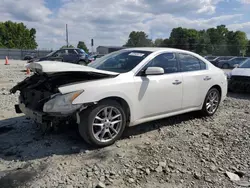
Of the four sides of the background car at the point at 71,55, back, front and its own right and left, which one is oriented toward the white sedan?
left

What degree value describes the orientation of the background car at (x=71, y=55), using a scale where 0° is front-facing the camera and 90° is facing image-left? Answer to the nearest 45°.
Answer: approximately 90°

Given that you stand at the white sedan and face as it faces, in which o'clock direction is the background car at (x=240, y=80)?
The background car is roughly at 6 o'clock from the white sedan.

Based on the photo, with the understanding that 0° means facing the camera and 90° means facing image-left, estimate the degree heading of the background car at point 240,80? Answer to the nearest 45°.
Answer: approximately 45°

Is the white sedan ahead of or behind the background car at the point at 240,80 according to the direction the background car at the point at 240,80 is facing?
ahead

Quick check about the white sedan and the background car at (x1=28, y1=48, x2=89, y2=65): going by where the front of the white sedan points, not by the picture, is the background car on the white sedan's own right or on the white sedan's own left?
on the white sedan's own right

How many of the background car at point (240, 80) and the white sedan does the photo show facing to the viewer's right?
0
